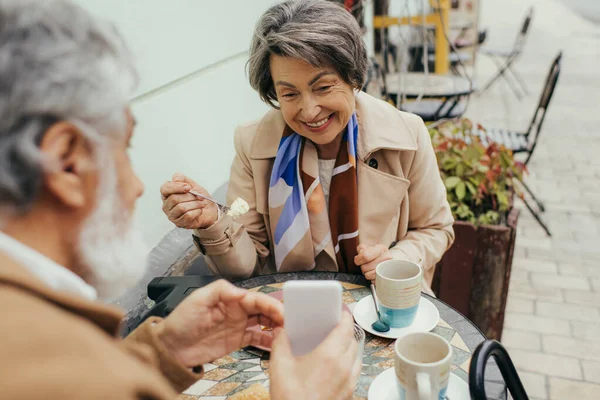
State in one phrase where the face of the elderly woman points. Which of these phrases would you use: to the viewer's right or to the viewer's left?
to the viewer's left

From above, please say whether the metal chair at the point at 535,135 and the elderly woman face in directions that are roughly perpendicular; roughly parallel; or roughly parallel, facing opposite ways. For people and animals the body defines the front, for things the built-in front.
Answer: roughly perpendicular

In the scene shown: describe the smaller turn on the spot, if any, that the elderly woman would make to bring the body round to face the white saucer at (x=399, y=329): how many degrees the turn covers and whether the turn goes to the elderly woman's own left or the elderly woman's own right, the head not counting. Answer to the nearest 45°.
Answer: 0° — they already face it

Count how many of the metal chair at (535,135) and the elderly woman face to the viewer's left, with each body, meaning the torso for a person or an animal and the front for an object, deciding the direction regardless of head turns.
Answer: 1

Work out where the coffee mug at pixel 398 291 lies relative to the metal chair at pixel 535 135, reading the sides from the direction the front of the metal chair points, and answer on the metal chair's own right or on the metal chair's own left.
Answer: on the metal chair's own left

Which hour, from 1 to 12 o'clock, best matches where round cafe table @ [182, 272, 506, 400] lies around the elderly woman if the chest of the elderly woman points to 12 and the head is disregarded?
The round cafe table is roughly at 12 o'clock from the elderly woman.

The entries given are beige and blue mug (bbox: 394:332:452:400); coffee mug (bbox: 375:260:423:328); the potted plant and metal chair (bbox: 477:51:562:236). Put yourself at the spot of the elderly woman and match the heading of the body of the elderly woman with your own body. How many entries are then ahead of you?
2

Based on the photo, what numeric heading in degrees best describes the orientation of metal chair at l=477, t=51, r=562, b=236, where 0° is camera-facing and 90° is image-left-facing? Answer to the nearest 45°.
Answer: approximately 90°

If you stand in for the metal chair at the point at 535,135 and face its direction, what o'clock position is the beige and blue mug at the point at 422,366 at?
The beige and blue mug is roughly at 9 o'clock from the metal chair.

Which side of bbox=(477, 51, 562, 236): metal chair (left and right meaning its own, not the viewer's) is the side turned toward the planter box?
left
